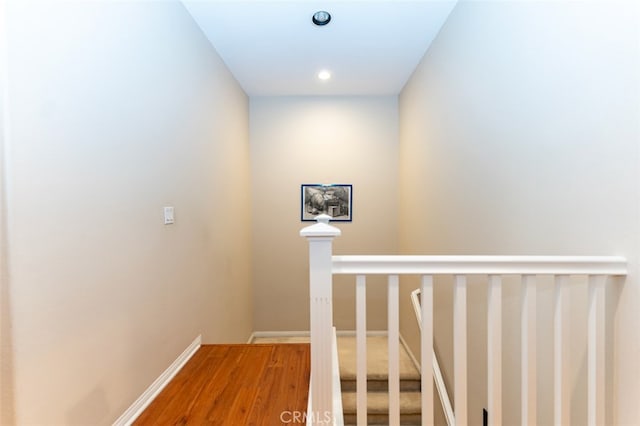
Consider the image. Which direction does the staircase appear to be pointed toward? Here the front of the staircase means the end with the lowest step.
toward the camera

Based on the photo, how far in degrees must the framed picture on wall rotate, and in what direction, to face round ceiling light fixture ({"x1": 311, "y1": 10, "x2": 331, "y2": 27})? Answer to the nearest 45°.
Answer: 0° — it already faces it

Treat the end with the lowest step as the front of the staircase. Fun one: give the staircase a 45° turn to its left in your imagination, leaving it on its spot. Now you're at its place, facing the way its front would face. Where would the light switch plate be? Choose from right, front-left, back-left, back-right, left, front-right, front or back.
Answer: right

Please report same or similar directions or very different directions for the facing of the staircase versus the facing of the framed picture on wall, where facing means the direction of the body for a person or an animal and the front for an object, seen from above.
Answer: same or similar directions

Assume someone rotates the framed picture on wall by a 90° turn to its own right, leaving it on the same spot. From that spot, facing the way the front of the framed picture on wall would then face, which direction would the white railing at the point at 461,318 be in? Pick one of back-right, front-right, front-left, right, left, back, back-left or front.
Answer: left

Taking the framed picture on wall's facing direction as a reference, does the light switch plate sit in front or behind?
in front
